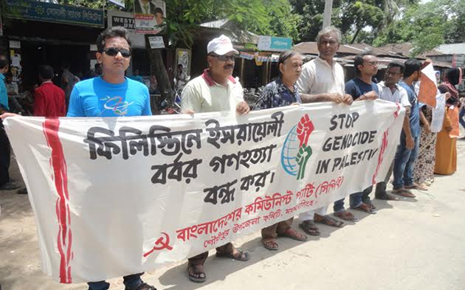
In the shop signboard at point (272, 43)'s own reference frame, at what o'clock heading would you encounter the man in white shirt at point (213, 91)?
The man in white shirt is roughly at 12 o'clock from the shop signboard.

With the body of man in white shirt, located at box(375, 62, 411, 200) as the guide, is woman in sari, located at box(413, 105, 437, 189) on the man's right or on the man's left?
on the man's left

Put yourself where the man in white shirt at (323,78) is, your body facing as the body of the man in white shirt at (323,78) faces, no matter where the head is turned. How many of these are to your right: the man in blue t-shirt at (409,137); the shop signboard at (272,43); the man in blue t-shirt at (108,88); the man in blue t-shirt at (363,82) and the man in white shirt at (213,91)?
2

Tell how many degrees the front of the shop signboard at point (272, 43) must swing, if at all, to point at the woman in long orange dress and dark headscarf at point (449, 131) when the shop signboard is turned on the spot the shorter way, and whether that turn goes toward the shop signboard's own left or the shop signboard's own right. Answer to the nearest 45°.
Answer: approximately 45° to the shop signboard's own left

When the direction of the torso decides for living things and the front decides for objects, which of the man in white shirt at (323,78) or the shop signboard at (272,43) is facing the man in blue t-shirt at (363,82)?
the shop signboard

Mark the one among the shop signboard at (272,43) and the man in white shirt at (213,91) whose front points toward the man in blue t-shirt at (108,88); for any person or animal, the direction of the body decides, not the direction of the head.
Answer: the shop signboard

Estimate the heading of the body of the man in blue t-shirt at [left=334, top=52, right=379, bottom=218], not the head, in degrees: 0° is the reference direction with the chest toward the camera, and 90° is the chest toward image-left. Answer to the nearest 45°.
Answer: approximately 315°

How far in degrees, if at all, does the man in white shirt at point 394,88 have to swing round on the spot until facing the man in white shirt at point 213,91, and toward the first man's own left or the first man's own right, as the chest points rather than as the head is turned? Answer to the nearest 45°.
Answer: approximately 90° to the first man's own right

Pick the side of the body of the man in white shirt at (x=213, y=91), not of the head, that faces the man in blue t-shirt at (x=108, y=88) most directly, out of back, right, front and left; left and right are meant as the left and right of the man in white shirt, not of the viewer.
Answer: right

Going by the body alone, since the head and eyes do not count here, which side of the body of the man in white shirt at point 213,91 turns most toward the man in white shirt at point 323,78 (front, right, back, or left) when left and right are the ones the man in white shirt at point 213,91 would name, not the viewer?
left
